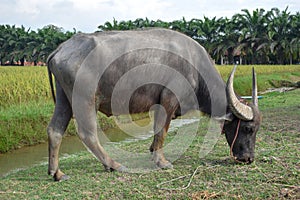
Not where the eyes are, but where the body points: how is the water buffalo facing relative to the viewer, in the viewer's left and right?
facing to the right of the viewer
